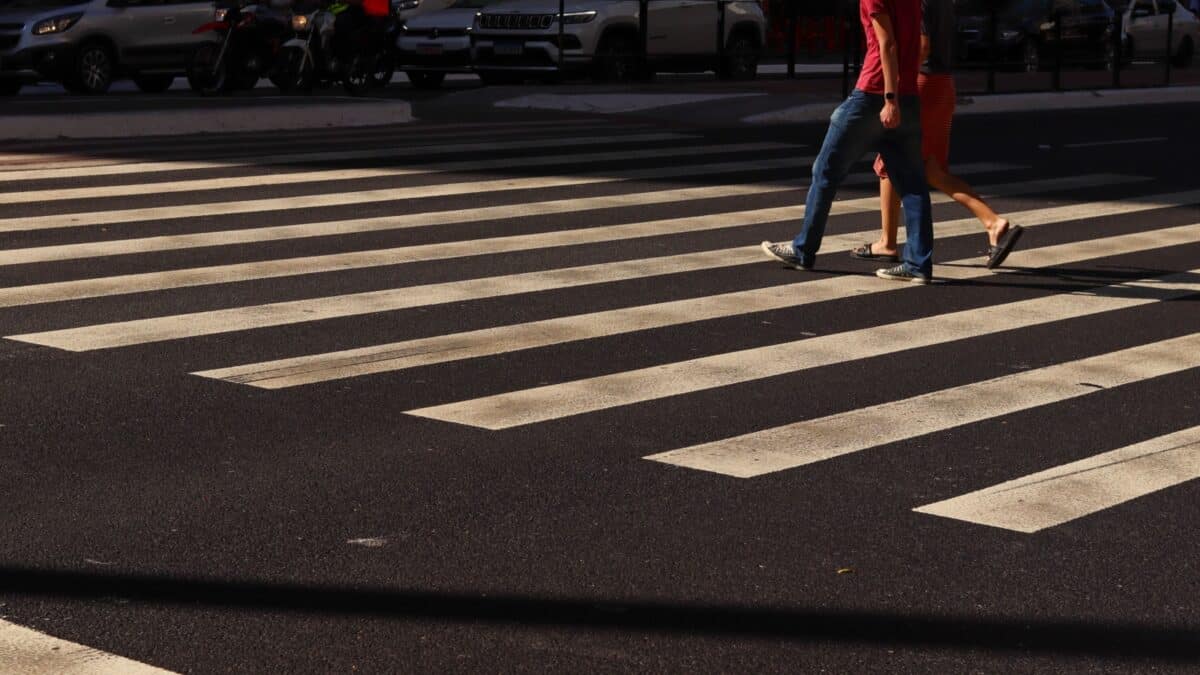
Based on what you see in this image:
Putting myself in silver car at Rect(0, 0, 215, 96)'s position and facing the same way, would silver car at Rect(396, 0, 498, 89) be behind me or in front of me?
behind

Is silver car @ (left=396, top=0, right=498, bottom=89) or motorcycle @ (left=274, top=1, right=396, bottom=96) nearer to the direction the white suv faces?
the motorcycle

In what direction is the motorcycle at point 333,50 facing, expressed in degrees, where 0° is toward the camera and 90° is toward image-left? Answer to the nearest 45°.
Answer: approximately 45°

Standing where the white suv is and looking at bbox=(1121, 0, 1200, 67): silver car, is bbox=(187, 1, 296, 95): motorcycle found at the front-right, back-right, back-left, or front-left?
back-right

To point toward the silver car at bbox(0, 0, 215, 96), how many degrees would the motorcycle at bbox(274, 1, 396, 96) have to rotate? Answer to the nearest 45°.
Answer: approximately 45° to its right

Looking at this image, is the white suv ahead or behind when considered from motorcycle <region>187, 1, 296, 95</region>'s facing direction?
behind

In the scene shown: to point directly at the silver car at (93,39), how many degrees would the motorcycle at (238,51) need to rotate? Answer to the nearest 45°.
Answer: approximately 90° to its right

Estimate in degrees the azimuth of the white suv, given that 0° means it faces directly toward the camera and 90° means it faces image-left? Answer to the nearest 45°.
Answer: approximately 45°

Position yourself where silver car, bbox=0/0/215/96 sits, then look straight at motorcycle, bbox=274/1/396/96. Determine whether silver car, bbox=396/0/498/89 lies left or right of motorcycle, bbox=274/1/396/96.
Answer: left
